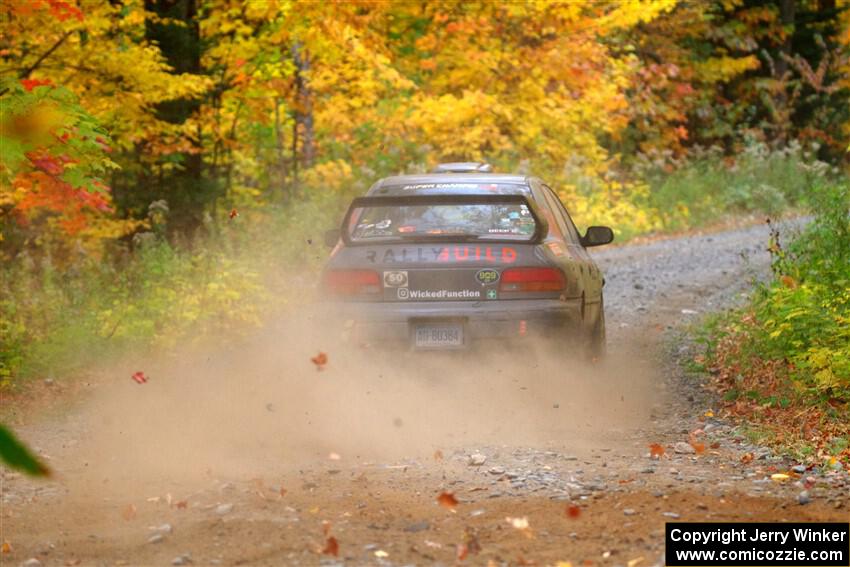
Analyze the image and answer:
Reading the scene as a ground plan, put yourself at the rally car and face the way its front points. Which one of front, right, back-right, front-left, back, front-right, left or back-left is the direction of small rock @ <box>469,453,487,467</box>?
back

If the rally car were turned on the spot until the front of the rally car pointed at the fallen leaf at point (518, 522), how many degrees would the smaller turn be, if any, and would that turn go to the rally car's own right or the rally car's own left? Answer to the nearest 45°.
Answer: approximately 180°

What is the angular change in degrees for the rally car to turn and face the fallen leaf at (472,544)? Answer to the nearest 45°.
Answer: approximately 180°

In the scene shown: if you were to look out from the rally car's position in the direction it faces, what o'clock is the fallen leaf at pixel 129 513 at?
The fallen leaf is roughly at 7 o'clock from the rally car.

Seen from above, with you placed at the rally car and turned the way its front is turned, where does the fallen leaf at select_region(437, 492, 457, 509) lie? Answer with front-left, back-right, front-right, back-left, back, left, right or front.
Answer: back

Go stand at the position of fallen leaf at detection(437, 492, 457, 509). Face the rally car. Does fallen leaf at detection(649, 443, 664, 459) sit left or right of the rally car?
right

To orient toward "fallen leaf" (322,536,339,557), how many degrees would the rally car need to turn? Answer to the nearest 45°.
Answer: approximately 180°

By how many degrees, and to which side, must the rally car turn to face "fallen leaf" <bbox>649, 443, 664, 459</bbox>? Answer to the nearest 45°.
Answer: approximately 135° to its right

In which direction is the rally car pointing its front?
away from the camera

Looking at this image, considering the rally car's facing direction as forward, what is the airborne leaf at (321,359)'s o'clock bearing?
The airborne leaf is roughly at 7 o'clock from the rally car.
